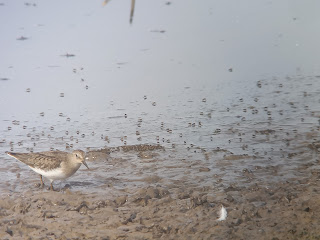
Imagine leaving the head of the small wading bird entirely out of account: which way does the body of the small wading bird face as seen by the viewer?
to the viewer's right

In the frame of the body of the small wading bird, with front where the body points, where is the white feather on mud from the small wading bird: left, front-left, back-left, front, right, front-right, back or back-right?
front-right
